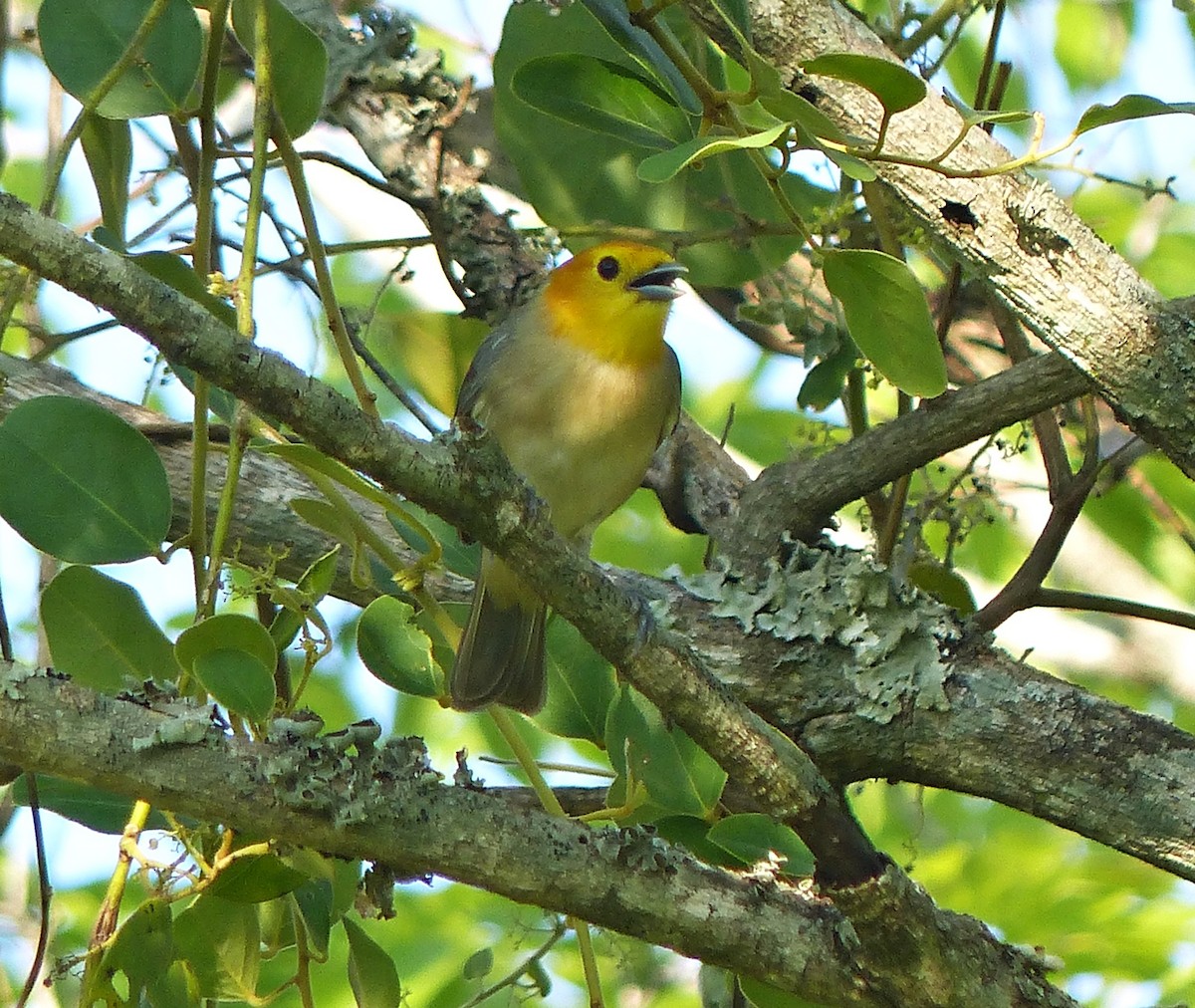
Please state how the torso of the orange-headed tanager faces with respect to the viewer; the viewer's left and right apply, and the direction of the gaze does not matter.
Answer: facing the viewer and to the right of the viewer

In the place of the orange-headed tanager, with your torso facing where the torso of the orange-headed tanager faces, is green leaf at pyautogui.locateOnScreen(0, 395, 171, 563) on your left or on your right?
on your right

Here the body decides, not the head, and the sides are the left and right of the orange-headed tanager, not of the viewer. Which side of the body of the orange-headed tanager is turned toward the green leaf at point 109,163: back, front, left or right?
right

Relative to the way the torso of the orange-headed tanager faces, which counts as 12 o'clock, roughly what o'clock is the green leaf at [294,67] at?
The green leaf is roughly at 2 o'clock from the orange-headed tanager.
